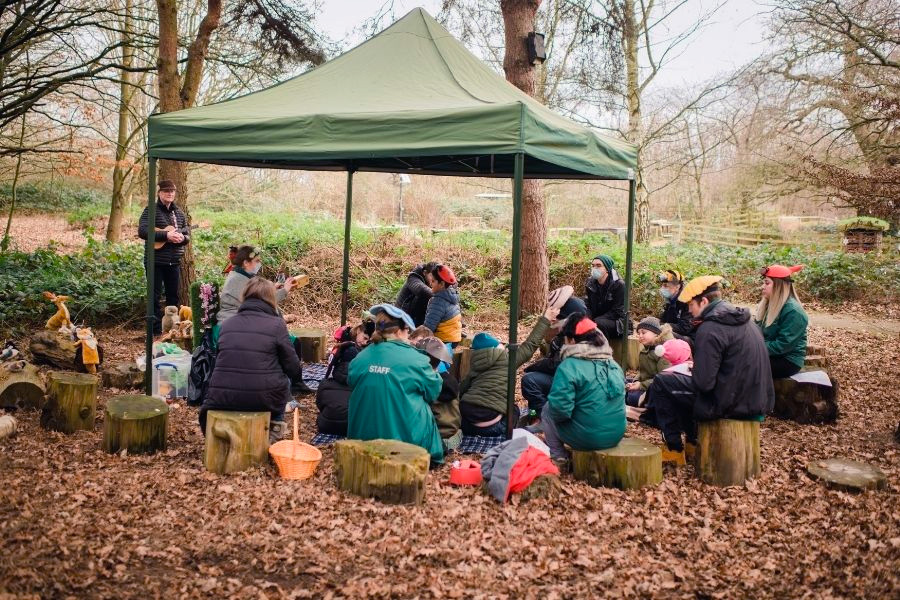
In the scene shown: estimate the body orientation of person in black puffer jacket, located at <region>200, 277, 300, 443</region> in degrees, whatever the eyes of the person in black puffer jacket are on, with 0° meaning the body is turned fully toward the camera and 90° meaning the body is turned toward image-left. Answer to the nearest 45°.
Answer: approximately 225°

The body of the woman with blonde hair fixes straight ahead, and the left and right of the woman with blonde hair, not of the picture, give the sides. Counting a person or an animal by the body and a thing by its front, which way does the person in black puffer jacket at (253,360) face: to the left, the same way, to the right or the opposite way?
to the right

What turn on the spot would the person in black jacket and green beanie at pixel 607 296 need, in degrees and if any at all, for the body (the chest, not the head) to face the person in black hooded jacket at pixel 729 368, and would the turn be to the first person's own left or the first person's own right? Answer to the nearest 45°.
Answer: approximately 45° to the first person's own left

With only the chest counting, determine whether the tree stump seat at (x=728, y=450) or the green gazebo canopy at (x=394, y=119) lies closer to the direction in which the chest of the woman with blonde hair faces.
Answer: the green gazebo canopy

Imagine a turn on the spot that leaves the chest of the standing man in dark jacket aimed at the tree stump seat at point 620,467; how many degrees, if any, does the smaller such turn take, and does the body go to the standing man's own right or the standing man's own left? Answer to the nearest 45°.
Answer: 0° — they already face it

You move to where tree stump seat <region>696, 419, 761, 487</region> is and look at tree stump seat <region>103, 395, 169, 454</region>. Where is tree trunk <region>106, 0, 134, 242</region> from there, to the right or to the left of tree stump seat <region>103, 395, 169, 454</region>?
right

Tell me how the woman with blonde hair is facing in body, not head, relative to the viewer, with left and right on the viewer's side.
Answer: facing to the left of the viewer

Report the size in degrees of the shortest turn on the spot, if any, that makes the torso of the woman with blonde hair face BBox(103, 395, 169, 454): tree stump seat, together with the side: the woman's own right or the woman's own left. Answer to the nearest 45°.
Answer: approximately 45° to the woman's own left

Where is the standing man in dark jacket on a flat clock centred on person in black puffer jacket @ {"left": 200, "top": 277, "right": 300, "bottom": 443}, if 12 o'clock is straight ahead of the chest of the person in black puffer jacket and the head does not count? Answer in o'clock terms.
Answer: The standing man in dark jacket is roughly at 10 o'clock from the person in black puffer jacket.
